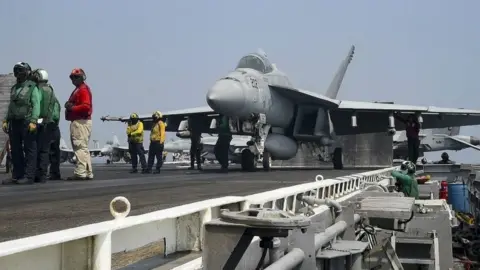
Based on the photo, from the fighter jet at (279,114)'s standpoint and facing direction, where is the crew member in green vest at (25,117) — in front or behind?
in front

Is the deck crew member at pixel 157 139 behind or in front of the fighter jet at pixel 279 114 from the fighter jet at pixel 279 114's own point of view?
in front

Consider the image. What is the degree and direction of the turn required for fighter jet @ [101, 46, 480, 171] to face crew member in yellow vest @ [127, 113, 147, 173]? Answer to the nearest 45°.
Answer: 0° — it already faces them

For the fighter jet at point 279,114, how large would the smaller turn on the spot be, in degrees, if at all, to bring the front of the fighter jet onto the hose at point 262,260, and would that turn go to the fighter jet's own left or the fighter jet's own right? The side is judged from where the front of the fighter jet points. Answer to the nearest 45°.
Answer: approximately 45° to the fighter jet's own left

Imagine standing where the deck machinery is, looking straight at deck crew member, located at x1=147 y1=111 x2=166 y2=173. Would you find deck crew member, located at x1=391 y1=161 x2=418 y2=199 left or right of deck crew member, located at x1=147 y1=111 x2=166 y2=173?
right

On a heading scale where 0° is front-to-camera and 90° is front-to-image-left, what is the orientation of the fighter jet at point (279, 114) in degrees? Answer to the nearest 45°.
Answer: approximately 45°
